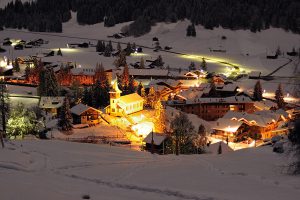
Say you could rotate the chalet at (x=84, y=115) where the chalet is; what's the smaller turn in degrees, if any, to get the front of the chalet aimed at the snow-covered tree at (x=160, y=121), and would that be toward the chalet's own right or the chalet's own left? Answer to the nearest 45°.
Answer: approximately 45° to the chalet's own left

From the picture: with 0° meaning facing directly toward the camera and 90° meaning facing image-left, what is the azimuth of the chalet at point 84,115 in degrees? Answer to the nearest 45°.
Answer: approximately 315°

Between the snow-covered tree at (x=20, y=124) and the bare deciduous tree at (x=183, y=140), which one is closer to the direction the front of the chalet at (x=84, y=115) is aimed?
the bare deciduous tree

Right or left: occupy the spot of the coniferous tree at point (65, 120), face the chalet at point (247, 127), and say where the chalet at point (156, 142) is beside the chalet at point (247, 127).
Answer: right

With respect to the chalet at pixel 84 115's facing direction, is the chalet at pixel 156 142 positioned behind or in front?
in front

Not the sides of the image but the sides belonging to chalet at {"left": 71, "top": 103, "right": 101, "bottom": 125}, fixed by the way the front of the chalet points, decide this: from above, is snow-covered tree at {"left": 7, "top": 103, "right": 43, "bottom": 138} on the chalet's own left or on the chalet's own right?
on the chalet's own right

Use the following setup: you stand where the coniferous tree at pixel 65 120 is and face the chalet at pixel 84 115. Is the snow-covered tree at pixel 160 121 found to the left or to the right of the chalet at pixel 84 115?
right

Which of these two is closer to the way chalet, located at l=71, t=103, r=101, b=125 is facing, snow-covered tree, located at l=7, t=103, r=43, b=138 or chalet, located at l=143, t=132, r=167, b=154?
the chalet

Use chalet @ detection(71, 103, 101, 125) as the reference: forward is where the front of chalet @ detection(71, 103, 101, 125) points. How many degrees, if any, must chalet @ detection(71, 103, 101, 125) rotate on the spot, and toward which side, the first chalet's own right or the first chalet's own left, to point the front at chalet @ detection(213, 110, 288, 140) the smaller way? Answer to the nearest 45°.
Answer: approximately 45° to the first chalet's own left

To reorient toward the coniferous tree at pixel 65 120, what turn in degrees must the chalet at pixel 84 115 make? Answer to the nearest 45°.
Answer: approximately 90° to its right

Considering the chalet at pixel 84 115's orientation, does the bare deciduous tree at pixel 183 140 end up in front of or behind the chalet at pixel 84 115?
in front
